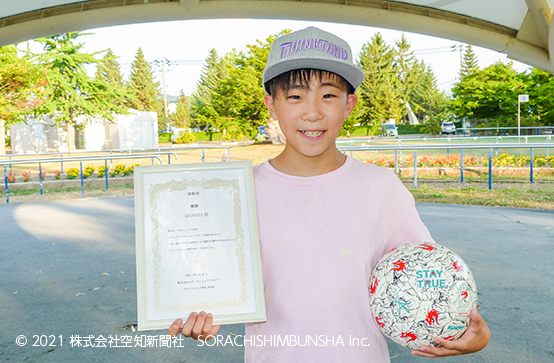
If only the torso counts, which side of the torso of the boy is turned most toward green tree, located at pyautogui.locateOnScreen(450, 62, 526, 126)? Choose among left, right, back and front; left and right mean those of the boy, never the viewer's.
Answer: back

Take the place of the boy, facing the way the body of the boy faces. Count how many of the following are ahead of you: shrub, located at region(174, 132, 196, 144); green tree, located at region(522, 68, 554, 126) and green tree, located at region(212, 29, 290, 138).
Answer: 0

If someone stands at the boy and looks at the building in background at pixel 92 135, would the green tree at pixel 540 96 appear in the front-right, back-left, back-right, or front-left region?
front-right

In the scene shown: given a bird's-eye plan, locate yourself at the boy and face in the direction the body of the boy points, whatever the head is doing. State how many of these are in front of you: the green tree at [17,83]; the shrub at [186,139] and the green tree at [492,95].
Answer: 0

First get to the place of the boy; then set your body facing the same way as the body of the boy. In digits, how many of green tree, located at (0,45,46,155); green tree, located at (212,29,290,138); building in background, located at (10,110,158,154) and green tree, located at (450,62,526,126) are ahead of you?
0

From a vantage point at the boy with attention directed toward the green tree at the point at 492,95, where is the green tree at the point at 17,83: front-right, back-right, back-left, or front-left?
front-left

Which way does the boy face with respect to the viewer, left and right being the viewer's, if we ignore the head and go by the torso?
facing the viewer

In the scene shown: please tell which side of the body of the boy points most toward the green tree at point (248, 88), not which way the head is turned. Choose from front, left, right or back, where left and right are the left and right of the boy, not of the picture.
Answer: back

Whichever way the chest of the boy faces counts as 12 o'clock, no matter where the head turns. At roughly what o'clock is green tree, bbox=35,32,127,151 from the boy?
The green tree is roughly at 5 o'clock from the boy.

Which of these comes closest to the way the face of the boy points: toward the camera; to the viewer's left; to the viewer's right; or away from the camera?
toward the camera

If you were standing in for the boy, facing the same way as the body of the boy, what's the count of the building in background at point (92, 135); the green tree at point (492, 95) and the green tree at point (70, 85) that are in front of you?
0

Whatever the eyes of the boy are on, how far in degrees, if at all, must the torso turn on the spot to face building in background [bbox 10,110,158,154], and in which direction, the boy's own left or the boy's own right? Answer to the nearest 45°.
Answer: approximately 135° to the boy's own right

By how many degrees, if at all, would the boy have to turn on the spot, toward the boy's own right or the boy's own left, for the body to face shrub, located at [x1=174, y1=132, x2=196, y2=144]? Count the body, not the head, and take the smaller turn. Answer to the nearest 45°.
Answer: approximately 180°

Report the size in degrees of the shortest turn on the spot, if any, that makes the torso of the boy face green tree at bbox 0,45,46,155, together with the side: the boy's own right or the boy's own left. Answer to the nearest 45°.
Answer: approximately 135° to the boy's own right
